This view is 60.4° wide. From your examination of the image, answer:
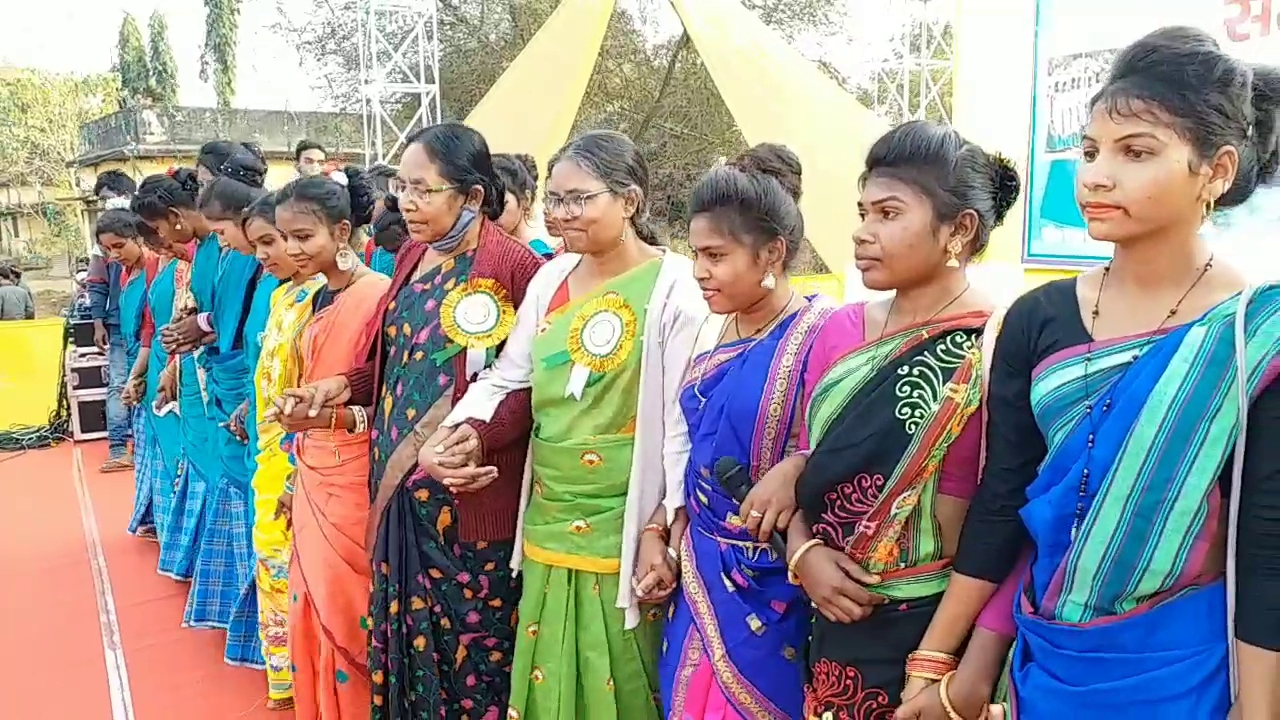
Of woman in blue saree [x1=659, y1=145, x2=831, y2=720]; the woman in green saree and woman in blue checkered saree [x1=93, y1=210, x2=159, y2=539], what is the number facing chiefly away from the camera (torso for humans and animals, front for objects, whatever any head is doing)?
0

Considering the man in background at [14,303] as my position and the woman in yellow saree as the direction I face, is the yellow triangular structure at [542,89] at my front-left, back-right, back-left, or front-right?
front-left

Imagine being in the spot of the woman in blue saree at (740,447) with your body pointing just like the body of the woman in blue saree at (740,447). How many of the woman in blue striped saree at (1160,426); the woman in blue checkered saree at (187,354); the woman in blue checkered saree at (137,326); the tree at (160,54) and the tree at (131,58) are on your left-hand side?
1

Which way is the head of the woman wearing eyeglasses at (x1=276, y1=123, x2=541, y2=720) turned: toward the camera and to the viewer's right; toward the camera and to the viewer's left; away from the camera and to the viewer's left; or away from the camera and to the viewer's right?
toward the camera and to the viewer's left

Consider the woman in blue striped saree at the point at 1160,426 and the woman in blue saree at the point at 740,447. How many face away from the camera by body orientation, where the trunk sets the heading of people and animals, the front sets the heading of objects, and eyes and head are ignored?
0

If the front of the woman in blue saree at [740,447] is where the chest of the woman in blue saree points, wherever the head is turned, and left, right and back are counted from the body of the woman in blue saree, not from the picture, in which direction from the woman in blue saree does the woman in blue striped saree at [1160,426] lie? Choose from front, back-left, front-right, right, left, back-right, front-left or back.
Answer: left

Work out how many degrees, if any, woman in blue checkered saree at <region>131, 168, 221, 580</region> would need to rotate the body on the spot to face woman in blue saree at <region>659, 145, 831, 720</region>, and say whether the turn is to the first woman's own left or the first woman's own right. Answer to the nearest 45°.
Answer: approximately 90° to the first woman's own left

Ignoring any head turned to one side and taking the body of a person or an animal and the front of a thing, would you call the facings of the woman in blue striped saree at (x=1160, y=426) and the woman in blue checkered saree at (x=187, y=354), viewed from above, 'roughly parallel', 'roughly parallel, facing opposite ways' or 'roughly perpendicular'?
roughly parallel
